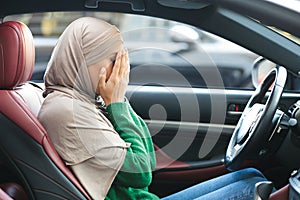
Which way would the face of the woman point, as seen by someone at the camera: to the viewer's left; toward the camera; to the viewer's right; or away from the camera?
to the viewer's right

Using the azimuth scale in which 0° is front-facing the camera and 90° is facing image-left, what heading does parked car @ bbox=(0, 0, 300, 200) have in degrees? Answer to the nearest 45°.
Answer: approximately 270°

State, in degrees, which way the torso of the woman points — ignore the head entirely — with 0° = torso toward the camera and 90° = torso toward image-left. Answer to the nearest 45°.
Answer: approximately 270°
